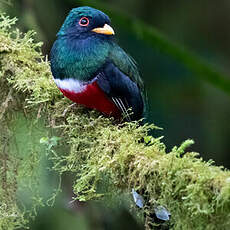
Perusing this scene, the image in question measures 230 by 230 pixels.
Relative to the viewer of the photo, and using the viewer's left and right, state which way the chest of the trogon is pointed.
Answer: facing the viewer and to the left of the viewer
